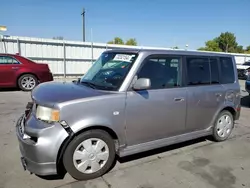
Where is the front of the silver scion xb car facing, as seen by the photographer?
facing the viewer and to the left of the viewer

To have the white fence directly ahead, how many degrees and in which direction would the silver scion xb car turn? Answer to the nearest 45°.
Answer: approximately 135° to its right

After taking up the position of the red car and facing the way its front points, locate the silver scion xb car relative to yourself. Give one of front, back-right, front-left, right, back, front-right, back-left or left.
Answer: left

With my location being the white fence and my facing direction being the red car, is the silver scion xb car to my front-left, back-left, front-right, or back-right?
front-left

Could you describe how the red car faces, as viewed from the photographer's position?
facing to the left of the viewer

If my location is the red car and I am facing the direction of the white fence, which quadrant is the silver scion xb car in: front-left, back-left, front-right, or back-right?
back-right

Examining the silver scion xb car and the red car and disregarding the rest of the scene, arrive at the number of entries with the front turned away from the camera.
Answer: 0

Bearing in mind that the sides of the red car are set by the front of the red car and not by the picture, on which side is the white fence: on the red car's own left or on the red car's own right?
on the red car's own right

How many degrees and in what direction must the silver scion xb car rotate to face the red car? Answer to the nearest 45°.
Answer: approximately 90° to its right
